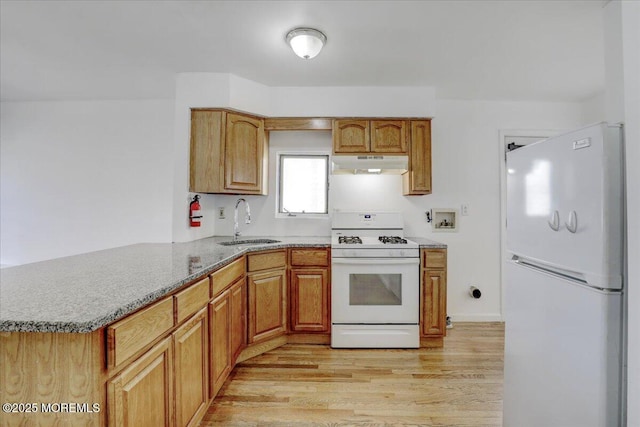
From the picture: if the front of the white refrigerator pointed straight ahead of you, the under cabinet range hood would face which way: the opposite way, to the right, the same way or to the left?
to the left

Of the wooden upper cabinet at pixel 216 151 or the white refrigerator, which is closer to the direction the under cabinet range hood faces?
the white refrigerator

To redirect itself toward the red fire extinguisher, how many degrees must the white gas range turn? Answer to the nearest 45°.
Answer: approximately 90° to its right

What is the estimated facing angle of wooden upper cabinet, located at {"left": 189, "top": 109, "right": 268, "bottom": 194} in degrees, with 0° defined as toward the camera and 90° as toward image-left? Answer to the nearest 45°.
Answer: approximately 315°

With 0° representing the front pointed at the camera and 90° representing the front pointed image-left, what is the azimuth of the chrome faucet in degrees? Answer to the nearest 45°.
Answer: approximately 315°

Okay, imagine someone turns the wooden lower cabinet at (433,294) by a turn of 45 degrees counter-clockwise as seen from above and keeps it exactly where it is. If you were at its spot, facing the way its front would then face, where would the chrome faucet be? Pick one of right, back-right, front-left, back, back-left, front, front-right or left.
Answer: back-right

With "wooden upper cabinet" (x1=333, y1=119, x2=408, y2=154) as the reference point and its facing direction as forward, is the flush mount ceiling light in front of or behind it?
in front

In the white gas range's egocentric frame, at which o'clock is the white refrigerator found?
The white refrigerator is roughly at 11 o'clock from the white gas range.
